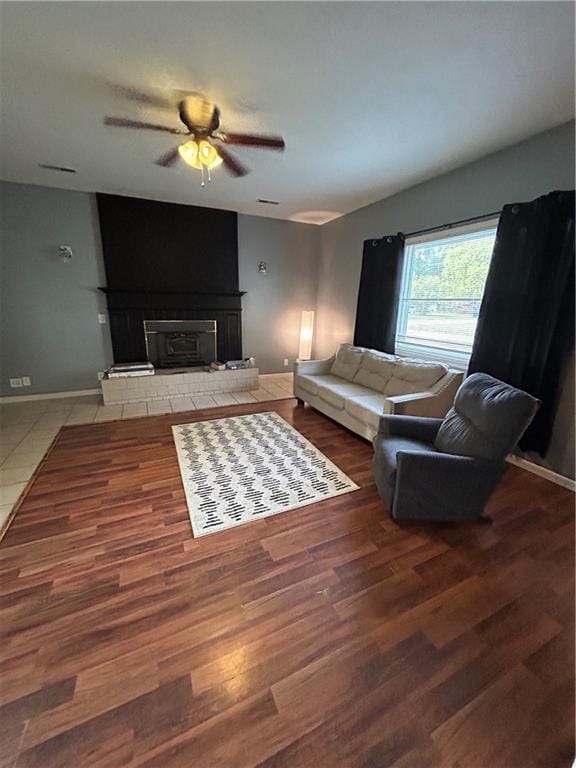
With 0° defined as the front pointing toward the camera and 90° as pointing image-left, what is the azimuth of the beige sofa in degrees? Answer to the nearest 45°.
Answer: approximately 45°

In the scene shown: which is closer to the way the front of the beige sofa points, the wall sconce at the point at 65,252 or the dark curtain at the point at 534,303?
the wall sconce

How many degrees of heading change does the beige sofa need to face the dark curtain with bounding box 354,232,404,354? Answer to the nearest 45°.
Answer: approximately 135° to its right

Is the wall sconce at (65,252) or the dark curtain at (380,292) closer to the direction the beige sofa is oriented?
the wall sconce

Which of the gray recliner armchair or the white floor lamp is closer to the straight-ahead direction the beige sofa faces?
the gray recliner armchair

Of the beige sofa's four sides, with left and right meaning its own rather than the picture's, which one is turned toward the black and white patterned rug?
front

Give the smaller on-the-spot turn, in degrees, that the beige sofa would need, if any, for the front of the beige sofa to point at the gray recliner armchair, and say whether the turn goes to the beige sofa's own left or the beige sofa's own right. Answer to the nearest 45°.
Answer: approximately 90° to the beige sofa's own left

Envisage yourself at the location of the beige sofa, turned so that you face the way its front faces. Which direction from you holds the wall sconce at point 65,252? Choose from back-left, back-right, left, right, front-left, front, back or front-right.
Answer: front-right

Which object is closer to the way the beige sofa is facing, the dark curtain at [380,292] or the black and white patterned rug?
the black and white patterned rug
